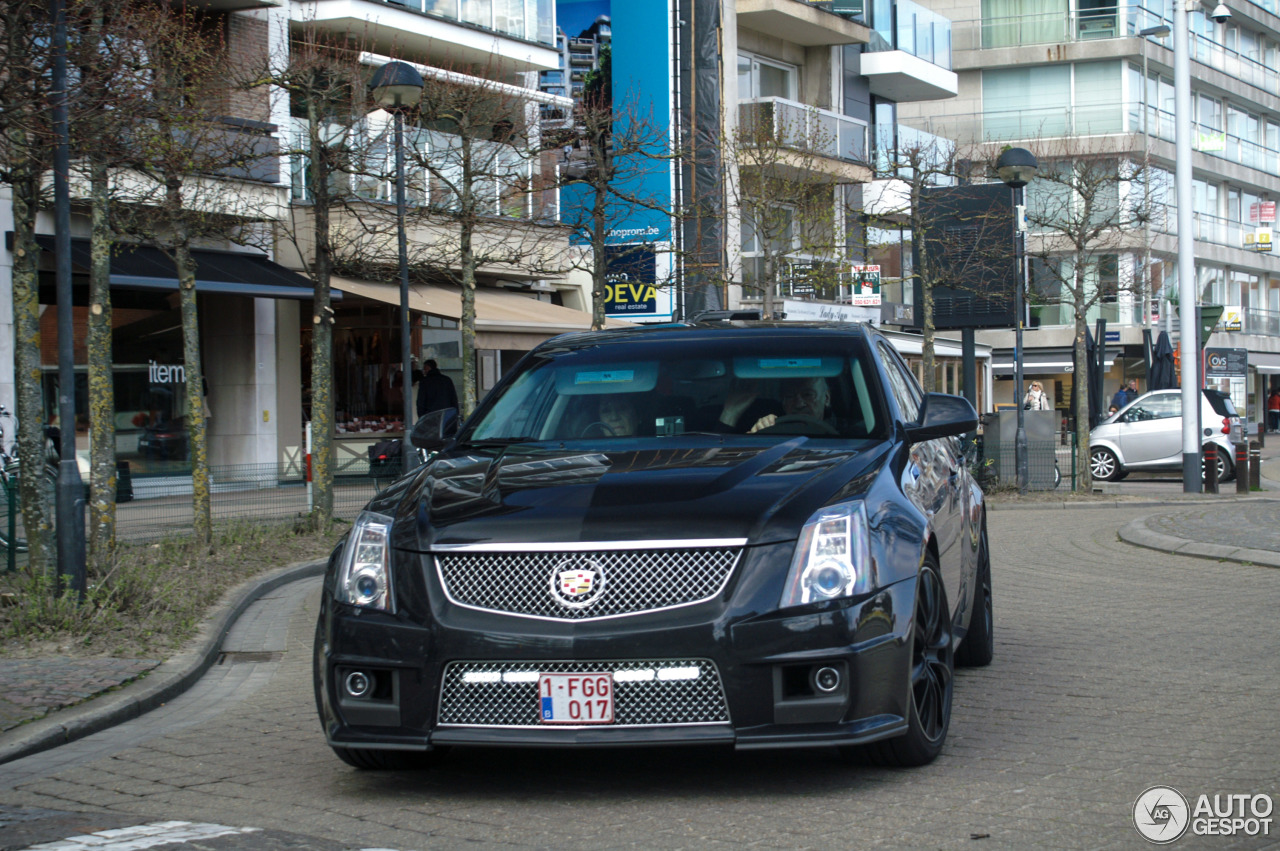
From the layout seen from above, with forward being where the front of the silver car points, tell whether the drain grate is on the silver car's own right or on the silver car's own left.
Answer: on the silver car's own left

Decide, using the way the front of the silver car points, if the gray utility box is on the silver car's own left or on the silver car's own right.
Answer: on the silver car's own left

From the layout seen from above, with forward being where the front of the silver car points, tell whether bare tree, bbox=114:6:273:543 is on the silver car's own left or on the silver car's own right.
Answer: on the silver car's own left

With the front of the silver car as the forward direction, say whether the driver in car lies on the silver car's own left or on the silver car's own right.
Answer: on the silver car's own left

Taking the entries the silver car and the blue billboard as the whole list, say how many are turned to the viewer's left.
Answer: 1

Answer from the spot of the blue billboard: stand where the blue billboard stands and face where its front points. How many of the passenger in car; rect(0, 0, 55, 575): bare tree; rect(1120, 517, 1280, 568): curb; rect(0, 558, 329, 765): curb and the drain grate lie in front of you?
5

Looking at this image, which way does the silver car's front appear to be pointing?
to the viewer's left

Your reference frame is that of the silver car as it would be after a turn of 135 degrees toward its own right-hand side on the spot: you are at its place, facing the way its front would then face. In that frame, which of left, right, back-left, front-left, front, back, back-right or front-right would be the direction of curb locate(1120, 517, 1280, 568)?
back-right

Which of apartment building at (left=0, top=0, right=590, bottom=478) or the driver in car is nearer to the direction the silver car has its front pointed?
the apartment building

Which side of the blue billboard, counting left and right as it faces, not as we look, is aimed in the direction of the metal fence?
front

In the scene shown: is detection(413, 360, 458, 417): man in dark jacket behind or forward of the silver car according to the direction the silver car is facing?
forward

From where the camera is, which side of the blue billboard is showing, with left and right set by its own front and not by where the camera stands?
front

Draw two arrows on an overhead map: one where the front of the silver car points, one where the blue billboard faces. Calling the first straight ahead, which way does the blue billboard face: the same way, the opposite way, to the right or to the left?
to the left

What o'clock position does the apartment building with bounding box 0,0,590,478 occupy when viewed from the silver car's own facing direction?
The apartment building is roughly at 11 o'clock from the silver car.

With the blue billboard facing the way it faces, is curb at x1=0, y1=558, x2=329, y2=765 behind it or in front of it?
in front

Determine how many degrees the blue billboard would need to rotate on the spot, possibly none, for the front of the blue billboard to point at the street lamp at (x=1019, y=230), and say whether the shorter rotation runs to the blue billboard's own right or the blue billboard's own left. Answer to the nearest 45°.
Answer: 0° — it already faces it

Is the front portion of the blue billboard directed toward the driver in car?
yes
